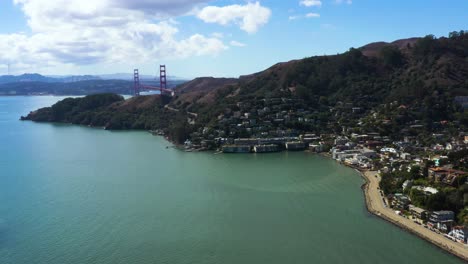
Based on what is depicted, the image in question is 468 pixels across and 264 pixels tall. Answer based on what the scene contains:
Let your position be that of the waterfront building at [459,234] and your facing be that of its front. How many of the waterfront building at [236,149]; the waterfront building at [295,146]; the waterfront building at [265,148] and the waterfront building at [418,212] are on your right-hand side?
4

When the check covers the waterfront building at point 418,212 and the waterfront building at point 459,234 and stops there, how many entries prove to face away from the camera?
0

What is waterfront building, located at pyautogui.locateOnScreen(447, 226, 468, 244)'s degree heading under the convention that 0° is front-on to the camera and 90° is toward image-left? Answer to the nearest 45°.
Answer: approximately 45°

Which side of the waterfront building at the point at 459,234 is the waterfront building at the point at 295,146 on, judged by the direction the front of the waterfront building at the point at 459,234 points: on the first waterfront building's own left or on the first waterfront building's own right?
on the first waterfront building's own right

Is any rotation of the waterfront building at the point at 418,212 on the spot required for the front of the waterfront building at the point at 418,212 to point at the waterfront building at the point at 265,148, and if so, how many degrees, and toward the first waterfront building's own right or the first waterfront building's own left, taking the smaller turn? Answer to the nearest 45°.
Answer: approximately 90° to the first waterfront building's own right

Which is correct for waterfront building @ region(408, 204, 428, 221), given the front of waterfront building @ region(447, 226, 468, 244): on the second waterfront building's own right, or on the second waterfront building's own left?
on the second waterfront building's own right

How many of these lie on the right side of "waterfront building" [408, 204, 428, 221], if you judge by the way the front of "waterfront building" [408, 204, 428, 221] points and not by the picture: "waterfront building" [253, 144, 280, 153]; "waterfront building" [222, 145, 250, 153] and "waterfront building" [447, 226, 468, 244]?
2

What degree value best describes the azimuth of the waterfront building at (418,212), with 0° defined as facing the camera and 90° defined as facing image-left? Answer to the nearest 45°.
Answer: approximately 45°

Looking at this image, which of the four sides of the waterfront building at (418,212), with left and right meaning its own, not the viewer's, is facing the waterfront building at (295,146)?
right

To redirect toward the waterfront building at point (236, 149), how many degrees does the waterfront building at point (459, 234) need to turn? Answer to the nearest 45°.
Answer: approximately 90° to its right

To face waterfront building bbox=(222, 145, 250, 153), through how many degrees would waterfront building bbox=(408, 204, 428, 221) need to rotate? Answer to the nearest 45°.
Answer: approximately 90° to its right

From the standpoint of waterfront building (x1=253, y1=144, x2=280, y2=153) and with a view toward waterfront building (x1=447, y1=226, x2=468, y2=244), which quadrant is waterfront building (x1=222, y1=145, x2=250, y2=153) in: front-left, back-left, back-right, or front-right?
back-right

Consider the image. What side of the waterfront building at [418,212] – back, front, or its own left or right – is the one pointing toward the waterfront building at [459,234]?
left
